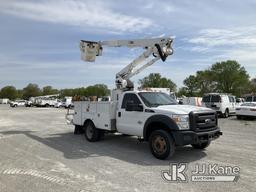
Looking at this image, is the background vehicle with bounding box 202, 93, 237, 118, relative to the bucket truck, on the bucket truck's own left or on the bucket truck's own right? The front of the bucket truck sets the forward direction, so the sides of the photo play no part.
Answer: on the bucket truck's own left

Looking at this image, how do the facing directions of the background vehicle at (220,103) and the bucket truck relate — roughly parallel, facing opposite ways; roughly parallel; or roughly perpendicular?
roughly perpendicular

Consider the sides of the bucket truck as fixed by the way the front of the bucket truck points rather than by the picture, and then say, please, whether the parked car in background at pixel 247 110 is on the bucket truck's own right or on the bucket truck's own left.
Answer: on the bucket truck's own left
